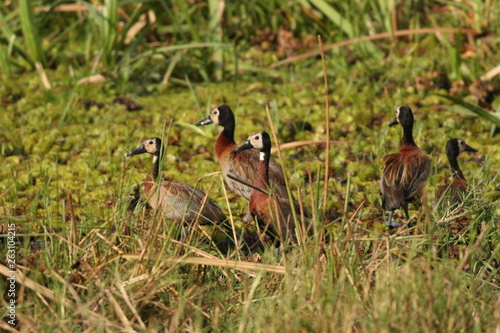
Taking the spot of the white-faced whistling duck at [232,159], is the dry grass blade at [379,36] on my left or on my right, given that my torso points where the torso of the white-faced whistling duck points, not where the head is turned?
on my right

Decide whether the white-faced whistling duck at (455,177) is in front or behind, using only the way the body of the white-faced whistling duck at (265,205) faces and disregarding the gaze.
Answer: behind

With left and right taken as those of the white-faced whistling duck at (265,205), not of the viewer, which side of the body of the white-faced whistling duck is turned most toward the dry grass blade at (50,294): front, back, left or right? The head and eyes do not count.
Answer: front

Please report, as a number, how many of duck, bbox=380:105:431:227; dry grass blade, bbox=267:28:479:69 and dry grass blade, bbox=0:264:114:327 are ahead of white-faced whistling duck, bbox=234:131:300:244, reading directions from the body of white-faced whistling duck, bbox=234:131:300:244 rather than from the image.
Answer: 1

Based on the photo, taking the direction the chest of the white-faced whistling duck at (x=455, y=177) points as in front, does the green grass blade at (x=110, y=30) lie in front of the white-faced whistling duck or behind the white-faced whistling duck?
behind

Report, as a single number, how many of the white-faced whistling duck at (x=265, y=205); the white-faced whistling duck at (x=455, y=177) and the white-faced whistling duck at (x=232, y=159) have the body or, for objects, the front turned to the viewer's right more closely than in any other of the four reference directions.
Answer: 1

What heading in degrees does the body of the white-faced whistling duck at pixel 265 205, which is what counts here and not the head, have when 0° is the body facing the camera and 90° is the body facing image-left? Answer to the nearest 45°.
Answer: approximately 45°

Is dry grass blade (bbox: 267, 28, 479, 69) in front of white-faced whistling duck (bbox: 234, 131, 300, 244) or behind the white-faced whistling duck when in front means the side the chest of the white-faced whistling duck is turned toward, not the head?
behind

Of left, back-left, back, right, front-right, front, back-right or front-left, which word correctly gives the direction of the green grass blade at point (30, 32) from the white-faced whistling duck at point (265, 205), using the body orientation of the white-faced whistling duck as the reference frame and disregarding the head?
right

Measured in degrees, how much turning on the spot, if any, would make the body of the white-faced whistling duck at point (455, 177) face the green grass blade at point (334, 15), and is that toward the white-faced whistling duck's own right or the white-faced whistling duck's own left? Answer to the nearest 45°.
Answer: approximately 135° to the white-faced whistling duck's own left

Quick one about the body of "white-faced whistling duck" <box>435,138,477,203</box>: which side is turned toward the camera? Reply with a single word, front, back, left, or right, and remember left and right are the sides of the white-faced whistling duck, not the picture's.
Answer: right

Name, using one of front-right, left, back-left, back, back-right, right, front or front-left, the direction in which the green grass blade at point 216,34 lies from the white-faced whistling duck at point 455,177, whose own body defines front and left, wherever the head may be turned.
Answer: back-left

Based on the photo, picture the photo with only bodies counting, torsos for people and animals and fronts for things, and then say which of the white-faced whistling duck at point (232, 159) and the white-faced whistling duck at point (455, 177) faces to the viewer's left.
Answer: the white-faced whistling duck at point (232, 159)

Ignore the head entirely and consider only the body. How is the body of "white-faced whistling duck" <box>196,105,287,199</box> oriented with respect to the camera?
to the viewer's left
